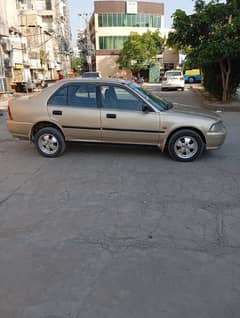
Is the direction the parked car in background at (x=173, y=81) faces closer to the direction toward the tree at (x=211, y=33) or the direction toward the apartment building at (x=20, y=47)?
the apartment building

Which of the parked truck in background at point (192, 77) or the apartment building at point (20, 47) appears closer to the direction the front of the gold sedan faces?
the parked truck in background

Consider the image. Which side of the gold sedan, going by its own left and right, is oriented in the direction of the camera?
right

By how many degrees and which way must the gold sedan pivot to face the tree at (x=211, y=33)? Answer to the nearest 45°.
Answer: approximately 45° to its left

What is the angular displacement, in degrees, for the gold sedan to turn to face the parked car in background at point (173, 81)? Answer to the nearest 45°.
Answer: approximately 90° to its left

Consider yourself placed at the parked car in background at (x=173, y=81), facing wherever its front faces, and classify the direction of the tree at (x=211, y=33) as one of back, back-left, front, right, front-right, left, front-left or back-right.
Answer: back

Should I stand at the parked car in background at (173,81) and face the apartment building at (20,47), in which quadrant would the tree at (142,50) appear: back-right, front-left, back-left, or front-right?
front-right
